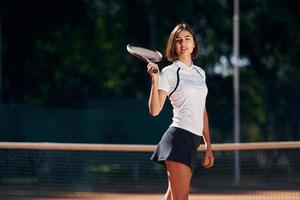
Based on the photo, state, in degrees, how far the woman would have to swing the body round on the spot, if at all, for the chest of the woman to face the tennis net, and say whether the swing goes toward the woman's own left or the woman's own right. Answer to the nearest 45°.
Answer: approximately 135° to the woman's own left

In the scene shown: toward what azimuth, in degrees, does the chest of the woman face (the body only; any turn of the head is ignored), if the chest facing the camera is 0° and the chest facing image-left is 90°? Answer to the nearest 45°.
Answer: approximately 315°
